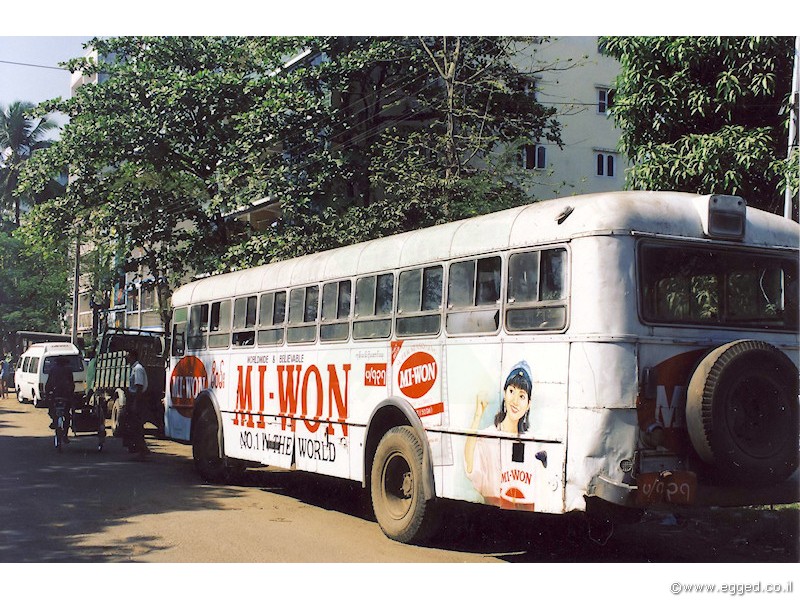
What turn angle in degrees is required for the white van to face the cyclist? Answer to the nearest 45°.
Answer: approximately 180°

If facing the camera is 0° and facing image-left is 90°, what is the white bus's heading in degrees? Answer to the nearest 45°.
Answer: approximately 135°

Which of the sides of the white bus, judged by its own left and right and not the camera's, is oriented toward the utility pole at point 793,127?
right

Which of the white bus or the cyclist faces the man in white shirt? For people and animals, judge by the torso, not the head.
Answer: the white bus

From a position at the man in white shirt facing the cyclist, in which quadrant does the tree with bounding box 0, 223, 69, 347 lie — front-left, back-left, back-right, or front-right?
front-right

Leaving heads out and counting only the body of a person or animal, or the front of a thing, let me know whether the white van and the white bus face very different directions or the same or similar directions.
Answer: same or similar directions

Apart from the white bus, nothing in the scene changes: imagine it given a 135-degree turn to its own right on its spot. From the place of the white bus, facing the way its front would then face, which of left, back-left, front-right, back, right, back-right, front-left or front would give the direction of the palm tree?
back-left

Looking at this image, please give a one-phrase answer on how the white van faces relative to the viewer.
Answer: facing away from the viewer
